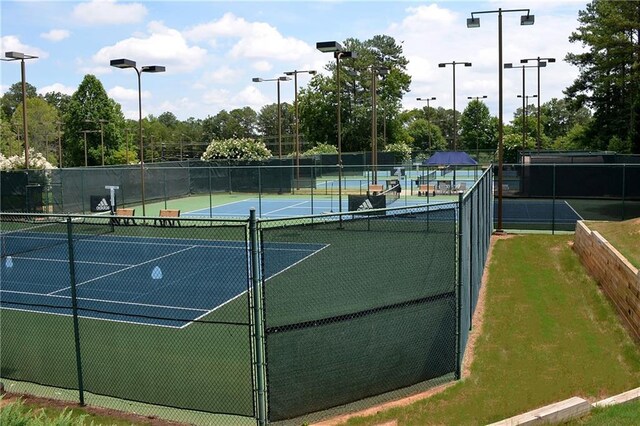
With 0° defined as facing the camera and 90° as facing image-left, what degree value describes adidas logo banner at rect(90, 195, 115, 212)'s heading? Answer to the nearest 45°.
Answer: approximately 0°

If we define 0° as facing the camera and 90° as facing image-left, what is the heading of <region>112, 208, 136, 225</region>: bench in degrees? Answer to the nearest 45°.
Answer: approximately 0°

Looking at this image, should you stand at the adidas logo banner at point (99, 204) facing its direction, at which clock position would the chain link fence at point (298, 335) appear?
The chain link fence is roughly at 12 o'clock from the adidas logo banner.

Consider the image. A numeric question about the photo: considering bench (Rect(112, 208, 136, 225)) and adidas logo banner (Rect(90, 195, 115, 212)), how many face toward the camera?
2

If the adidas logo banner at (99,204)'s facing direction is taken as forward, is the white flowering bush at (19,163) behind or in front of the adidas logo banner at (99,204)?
behind

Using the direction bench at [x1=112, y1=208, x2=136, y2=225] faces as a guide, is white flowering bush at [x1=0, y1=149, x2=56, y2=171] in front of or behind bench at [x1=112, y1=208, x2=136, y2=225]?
behind
